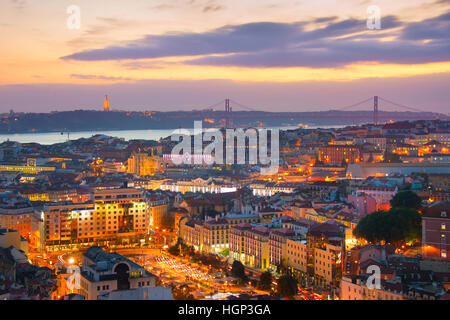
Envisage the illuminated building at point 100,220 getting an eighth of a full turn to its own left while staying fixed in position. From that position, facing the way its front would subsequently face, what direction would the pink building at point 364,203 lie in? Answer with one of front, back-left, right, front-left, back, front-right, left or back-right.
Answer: front-left

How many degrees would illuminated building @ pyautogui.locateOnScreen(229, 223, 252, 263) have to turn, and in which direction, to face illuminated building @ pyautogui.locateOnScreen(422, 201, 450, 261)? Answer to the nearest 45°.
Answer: approximately 90° to its left

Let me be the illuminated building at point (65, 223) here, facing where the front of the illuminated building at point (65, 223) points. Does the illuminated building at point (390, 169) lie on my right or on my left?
on my left

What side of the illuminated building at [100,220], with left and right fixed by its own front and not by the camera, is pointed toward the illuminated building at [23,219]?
right

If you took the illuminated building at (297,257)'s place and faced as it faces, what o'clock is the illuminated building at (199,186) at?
the illuminated building at (199,186) is roughly at 4 o'clock from the illuminated building at (297,257).

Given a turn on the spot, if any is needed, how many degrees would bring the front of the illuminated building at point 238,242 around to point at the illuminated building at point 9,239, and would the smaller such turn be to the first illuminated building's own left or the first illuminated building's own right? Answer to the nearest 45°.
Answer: approximately 45° to the first illuminated building's own right

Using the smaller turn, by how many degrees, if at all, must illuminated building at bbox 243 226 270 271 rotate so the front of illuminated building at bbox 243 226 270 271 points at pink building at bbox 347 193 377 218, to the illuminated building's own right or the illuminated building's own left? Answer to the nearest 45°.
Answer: approximately 180°

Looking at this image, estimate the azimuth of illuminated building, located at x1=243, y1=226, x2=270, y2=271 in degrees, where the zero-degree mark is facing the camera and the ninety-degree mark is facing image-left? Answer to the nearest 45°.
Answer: approximately 45°

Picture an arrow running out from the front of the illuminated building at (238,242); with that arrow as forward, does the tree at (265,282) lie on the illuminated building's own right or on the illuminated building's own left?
on the illuminated building's own left
